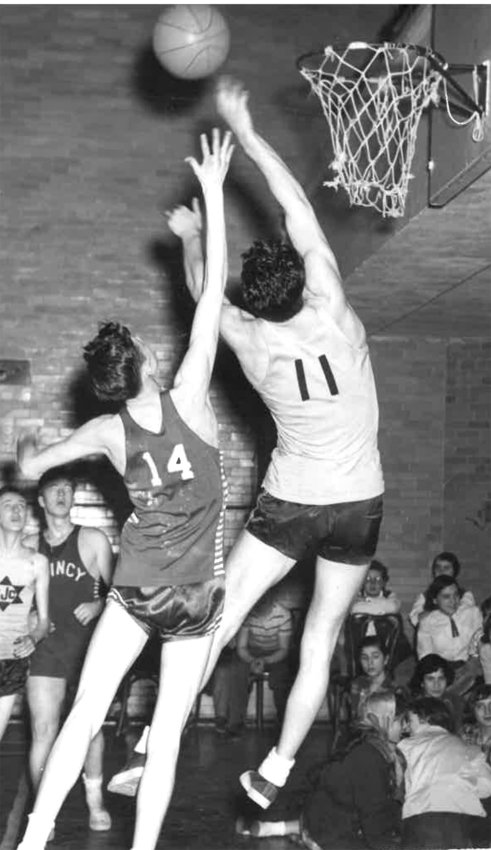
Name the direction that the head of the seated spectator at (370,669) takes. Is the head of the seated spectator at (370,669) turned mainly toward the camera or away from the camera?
toward the camera

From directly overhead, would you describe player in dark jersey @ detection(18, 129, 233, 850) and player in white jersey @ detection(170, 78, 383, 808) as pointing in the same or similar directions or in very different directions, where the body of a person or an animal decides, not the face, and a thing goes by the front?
same or similar directions

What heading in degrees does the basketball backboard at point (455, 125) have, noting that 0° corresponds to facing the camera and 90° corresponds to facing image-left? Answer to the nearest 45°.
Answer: approximately 45°

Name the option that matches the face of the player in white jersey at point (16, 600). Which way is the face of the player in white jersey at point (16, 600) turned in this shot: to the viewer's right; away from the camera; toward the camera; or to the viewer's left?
toward the camera

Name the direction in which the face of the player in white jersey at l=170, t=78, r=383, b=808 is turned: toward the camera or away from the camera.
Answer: away from the camera

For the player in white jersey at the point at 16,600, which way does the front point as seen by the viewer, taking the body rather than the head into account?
toward the camera

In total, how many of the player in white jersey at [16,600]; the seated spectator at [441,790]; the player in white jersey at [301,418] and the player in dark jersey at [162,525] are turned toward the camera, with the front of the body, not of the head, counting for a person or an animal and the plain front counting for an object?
1

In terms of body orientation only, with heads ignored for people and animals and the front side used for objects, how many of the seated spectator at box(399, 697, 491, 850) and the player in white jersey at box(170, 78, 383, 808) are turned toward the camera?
0

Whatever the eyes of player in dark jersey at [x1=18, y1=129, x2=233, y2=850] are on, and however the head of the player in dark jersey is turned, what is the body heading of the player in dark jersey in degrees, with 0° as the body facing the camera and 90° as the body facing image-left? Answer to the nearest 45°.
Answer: approximately 180°

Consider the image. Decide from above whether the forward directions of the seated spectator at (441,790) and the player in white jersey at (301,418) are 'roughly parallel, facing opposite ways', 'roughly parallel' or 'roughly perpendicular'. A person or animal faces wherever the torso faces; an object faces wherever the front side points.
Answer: roughly parallel

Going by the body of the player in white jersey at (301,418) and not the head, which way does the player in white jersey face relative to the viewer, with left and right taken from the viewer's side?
facing away from the viewer

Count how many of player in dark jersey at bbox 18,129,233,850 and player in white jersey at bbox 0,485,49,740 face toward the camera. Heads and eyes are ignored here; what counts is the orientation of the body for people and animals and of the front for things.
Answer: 1

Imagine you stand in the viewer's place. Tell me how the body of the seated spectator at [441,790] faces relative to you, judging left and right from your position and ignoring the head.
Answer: facing away from the viewer
